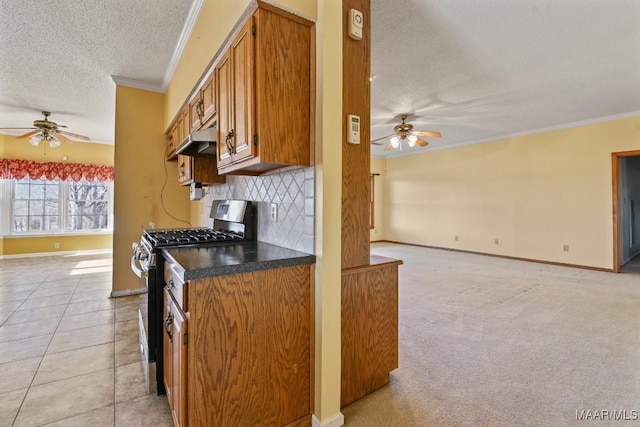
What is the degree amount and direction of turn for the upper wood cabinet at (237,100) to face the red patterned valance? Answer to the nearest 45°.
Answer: approximately 45° to its right

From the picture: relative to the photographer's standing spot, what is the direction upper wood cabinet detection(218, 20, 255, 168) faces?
facing to the left of the viewer

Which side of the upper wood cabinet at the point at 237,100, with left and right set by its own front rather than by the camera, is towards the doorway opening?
back

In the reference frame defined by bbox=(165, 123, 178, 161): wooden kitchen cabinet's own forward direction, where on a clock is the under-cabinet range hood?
The under-cabinet range hood is roughly at 9 o'clock from the wooden kitchen cabinet.

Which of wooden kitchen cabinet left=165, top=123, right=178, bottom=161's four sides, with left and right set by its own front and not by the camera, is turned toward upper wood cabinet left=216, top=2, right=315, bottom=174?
left

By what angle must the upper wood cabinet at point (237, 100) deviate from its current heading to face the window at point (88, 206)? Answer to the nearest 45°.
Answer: approximately 45° to its right

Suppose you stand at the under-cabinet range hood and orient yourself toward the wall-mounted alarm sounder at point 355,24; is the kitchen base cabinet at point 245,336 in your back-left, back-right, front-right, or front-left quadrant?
front-right

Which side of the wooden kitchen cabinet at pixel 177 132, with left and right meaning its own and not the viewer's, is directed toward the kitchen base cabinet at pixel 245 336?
left

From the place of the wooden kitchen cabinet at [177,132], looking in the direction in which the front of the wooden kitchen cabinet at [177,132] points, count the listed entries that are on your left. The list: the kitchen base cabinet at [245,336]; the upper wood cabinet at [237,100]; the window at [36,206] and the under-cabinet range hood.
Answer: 3

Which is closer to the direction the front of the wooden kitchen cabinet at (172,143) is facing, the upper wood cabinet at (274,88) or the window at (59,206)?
the window

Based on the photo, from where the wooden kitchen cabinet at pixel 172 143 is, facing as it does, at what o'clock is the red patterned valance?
The red patterned valance is roughly at 2 o'clock from the wooden kitchen cabinet.

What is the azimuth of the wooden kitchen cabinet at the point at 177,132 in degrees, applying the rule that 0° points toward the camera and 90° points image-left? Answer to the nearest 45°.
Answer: approximately 90°

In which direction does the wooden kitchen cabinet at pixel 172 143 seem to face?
to the viewer's left

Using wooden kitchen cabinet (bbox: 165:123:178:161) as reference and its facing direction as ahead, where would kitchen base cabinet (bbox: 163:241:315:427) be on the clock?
The kitchen base cabinet is roughly at 9 o'clock from the wooden kitchen cabinet.

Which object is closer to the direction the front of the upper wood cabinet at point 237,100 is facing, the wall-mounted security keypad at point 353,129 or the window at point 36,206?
the window
